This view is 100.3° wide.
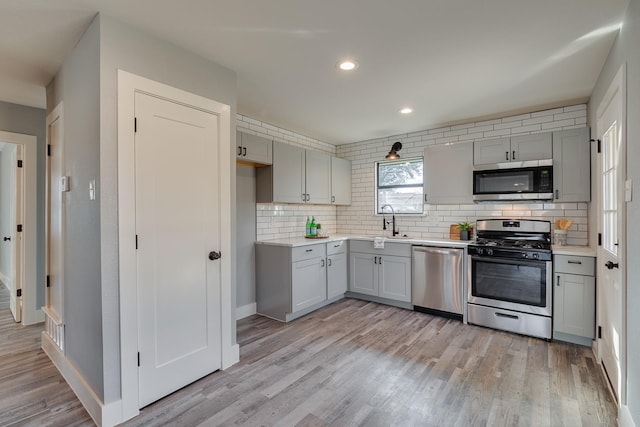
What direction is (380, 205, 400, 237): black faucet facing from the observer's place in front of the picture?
facing the viewer and to the left of the viewer

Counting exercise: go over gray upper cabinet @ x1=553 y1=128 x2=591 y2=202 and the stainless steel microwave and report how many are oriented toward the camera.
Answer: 2

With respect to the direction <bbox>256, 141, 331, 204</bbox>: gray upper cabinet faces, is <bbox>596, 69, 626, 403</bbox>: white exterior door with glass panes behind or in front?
in front

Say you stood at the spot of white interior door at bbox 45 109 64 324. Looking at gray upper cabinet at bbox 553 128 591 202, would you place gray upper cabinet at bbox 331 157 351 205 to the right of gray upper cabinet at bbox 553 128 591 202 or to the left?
left

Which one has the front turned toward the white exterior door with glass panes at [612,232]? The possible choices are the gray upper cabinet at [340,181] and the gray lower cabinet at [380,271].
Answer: the gray upper cabinet

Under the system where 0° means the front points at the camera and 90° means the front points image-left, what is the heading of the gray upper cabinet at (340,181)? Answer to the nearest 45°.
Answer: approximately 315°

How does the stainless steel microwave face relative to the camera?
toward the camera

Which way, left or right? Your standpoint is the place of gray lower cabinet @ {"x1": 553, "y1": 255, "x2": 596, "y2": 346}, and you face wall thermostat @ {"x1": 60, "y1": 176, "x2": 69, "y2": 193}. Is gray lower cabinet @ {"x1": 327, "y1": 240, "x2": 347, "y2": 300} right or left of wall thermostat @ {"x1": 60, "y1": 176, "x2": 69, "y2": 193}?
right

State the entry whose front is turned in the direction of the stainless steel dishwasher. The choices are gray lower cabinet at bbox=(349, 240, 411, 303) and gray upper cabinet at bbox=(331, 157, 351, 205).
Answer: the gray upper cabinet

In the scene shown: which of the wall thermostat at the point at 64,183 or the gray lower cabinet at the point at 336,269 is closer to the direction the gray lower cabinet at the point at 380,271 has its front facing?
the wall thermostat

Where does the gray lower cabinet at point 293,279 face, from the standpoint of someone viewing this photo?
facing the viewer and to the right of the viewer

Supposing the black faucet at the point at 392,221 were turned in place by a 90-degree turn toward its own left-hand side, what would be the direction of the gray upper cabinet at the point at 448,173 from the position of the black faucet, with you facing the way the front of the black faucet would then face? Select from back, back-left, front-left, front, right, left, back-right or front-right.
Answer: front

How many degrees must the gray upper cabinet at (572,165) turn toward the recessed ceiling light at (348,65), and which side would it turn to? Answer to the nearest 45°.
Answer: approximately 45° to its right
